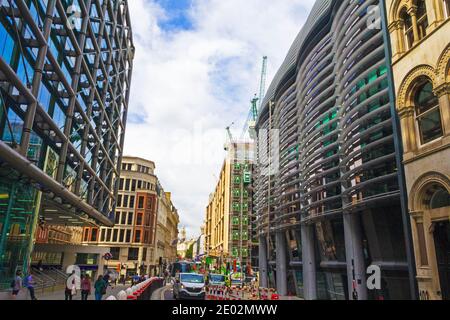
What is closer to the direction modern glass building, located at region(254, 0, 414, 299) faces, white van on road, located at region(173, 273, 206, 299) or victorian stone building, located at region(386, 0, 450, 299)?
the white van on road

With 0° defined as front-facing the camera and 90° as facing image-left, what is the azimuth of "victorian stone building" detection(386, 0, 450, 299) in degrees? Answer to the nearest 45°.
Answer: approximately 45°

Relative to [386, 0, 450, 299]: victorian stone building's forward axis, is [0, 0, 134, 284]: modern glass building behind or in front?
in front

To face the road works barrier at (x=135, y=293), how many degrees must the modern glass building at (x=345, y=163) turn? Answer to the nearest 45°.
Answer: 0° — it already faces it

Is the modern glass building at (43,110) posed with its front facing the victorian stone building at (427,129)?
yes

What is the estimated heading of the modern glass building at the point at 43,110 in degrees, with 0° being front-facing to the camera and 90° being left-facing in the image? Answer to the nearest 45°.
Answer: approximately 315°

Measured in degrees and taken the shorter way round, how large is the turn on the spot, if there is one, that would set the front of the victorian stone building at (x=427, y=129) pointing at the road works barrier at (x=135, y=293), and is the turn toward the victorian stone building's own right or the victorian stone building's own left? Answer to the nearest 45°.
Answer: approximately 45° to the victorian stone building's own right

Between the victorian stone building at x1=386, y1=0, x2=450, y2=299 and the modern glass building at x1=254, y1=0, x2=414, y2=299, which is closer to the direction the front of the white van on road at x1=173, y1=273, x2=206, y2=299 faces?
the victorian stone building

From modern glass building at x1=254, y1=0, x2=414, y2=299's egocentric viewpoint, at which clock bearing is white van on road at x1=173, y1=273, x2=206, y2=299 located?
The white van on road is roughly at 1 o'clock from the modern glass building.

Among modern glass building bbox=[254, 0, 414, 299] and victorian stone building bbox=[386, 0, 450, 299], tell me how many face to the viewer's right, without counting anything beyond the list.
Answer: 0

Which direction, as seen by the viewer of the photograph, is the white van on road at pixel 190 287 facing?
facing the viewer and to the right of the viewer

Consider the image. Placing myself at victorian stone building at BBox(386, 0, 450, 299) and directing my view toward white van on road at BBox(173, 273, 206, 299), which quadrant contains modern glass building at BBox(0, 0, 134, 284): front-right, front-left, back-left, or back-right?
front-left

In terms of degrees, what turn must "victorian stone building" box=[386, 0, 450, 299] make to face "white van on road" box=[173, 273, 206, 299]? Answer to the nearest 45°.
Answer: approximately 45° to its right

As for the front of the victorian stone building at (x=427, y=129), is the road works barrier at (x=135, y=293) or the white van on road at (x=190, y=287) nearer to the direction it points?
the road works barrier
